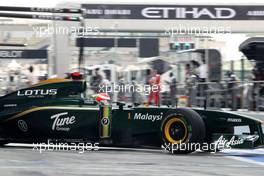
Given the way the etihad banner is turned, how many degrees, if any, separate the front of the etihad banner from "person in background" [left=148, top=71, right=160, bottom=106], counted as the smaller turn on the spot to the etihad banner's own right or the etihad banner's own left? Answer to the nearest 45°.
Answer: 0° — it already faces them

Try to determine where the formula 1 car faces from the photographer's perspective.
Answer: facing to the right of the viewer

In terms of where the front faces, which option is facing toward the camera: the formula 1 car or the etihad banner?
the etihad banner

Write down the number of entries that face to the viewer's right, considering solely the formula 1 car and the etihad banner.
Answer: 1

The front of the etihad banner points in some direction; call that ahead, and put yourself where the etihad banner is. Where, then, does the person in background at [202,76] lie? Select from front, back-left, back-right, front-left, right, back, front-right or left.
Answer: front

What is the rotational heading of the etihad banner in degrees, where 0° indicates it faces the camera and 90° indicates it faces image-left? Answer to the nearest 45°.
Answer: approximately 0°

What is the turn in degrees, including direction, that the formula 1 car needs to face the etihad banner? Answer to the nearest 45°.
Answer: approximately 90° to its left

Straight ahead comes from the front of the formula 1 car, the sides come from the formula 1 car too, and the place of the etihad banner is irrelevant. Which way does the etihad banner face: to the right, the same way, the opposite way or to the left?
to the right

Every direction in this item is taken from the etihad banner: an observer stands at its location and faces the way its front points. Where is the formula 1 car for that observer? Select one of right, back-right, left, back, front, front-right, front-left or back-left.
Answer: front

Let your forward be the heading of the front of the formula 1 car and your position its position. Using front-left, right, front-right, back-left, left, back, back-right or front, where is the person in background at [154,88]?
left
